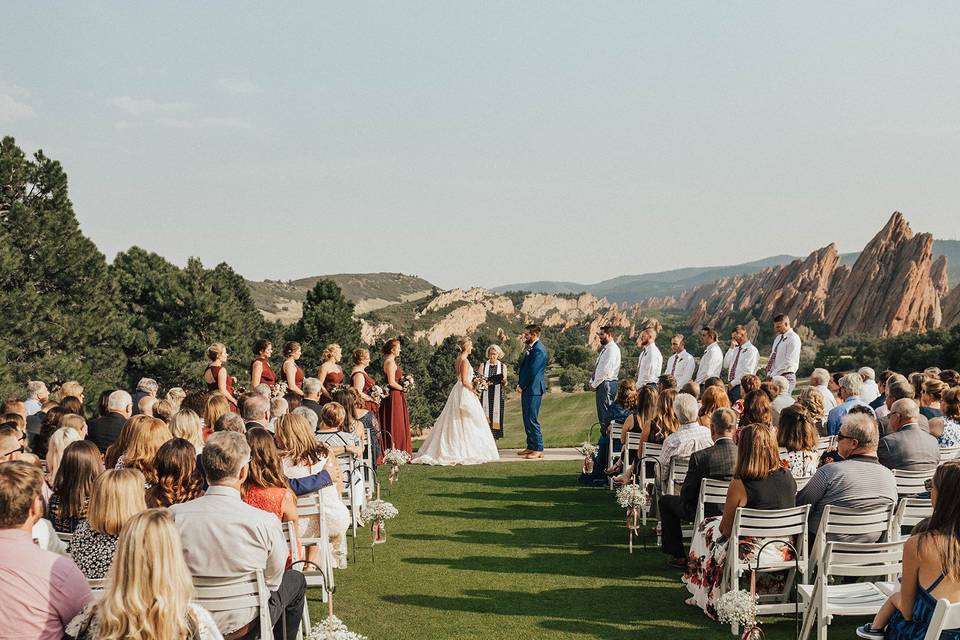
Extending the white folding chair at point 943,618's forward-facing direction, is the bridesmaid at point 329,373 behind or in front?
in front

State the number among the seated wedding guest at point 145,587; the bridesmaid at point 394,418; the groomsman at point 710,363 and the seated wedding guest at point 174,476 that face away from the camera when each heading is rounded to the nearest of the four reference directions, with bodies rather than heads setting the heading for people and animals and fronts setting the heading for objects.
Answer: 2

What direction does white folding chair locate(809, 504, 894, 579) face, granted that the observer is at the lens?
facing away from the viewer and to the left of the viewer

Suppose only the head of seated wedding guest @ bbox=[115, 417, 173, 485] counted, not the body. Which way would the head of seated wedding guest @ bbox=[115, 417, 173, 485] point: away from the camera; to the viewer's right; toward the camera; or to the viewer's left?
away from the camera

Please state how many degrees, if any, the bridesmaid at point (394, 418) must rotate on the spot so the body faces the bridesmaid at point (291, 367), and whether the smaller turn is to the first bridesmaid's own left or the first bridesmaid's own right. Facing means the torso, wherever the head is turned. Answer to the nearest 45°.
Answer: approximately 135° to the first bridesmaid's own right

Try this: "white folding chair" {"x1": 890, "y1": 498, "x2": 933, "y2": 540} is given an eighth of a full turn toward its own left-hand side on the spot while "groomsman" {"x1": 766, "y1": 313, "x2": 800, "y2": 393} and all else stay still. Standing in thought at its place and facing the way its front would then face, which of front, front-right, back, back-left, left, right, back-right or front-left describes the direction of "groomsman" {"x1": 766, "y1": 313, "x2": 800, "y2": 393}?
right

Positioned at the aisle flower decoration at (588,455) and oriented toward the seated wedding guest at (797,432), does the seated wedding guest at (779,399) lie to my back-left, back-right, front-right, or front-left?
front-left

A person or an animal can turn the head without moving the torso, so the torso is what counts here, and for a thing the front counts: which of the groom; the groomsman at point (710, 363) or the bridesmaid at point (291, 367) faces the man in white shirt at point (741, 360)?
the bridesmaid

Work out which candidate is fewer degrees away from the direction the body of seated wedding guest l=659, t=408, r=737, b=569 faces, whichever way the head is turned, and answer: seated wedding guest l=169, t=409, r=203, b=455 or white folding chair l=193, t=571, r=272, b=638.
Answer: the seated wedding guest

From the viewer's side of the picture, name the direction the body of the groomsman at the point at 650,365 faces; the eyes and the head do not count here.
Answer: to the viewer's left

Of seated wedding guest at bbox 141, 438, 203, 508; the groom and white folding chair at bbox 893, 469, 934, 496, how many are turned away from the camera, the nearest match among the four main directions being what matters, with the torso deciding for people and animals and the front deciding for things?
2

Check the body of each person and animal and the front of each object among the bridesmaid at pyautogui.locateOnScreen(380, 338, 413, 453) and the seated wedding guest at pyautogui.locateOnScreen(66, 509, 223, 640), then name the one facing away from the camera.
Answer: the seated wedding guest

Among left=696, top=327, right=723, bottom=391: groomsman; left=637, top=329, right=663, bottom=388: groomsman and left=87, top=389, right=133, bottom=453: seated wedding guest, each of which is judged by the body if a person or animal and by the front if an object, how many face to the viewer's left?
2

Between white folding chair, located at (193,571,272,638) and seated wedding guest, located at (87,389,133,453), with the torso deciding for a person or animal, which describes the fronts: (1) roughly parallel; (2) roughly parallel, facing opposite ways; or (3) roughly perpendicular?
roughly parallel

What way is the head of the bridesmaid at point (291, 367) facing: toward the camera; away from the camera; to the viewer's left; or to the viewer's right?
to the viewer's right

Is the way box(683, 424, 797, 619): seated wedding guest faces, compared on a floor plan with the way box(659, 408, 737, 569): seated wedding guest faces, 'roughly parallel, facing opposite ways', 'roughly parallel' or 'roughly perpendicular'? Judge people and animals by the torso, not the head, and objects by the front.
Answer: roughly parallel
